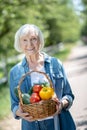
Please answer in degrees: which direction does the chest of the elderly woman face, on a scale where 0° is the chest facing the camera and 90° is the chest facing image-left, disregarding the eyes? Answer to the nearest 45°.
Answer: approximately 0°
